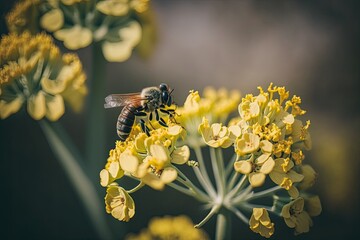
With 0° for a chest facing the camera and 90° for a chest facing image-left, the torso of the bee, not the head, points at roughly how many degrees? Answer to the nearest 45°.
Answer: approximately 270°
